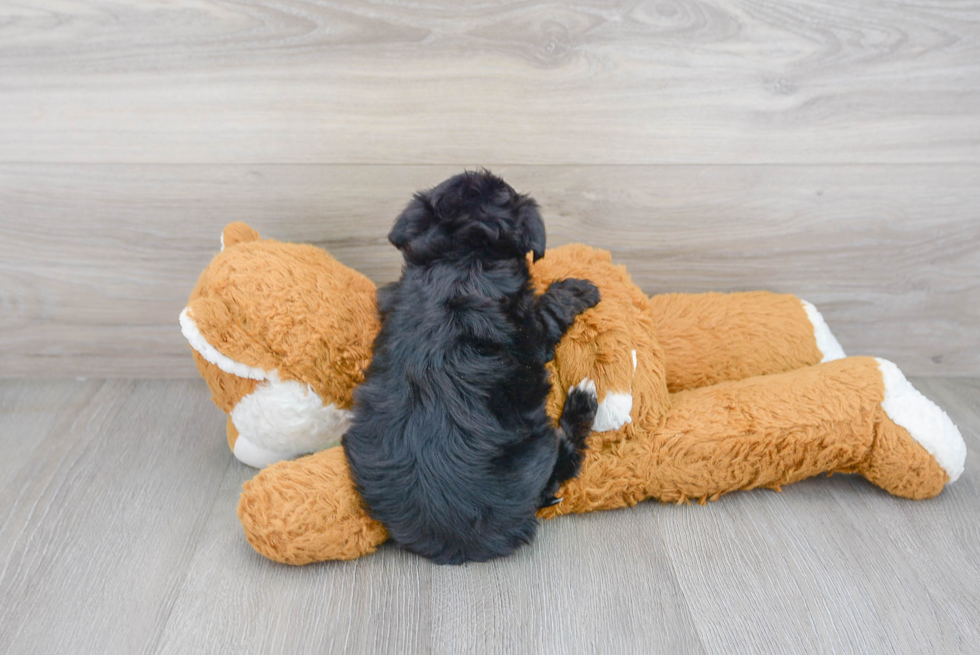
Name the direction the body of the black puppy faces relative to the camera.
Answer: away from the camera
